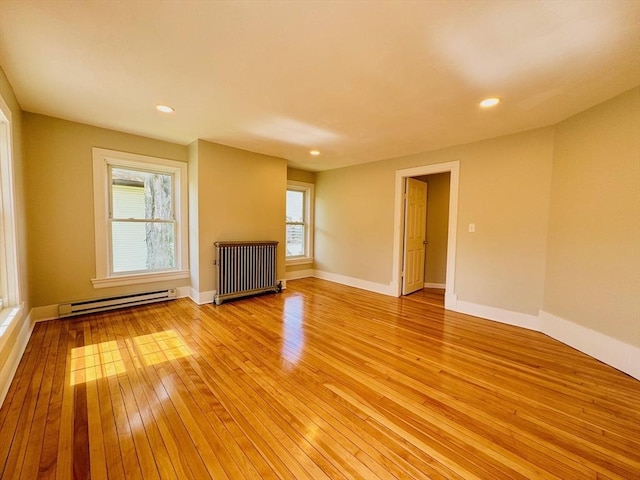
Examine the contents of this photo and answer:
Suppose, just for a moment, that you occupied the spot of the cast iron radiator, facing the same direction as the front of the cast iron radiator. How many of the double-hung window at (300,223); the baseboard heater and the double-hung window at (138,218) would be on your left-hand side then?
1

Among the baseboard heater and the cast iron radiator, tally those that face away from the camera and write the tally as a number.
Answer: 0

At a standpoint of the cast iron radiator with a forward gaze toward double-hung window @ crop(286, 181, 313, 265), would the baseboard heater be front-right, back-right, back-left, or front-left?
back-left

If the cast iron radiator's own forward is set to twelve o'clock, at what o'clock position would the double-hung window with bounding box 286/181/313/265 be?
The double-hung window is roughly at 9 o'clock from the cast iron radiator.

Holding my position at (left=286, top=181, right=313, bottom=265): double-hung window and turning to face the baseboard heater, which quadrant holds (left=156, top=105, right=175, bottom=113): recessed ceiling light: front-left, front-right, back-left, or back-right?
front-left

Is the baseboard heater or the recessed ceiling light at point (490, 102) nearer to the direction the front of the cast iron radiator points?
the recessed ceiling light

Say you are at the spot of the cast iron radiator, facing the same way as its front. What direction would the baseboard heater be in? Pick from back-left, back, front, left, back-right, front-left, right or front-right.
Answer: back-right

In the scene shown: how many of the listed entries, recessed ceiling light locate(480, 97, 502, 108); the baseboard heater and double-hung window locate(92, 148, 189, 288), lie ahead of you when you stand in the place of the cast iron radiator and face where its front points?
1

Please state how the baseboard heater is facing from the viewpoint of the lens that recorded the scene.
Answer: facing the viewer and to the right of the viewer

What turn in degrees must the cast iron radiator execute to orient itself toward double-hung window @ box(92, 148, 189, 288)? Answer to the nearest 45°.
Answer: approximately 135° to its right

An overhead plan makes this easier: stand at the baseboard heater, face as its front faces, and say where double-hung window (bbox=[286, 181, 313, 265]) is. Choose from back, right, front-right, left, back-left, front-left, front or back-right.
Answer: front-left
